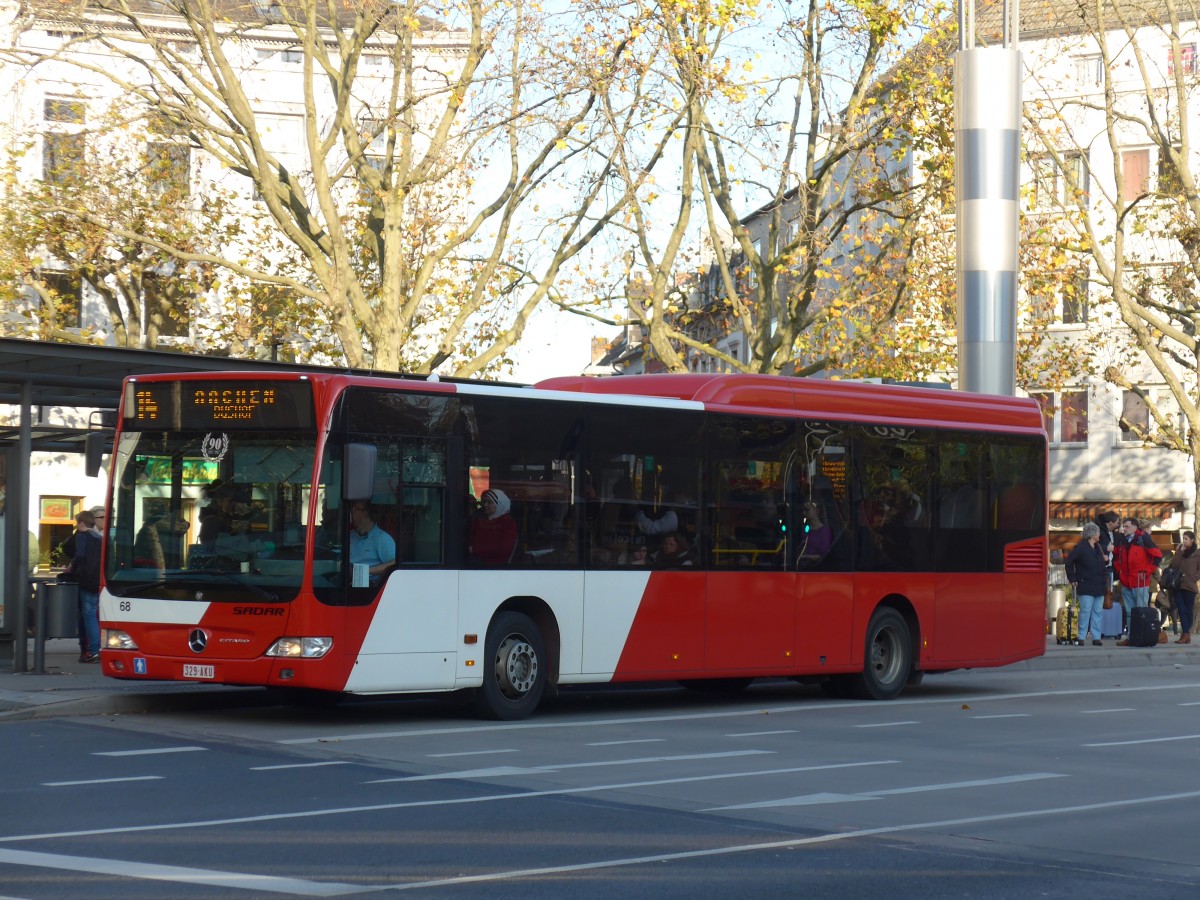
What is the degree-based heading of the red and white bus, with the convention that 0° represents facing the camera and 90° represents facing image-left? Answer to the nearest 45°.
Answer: approximately 45°

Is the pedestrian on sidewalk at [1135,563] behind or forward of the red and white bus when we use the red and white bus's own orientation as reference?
behind

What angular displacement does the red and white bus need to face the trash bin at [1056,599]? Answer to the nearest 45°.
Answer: approximately 180°

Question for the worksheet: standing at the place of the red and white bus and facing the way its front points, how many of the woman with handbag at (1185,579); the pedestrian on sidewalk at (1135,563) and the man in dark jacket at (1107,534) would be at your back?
3

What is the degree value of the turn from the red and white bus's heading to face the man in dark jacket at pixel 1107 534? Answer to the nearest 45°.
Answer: approximately 180°

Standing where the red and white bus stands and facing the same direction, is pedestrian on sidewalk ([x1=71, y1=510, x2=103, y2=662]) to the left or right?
on its right

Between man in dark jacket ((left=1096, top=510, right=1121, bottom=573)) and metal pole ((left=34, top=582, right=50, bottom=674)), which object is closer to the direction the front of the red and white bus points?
the metal pole

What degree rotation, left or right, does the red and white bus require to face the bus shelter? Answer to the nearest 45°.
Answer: approximately 45° to its right

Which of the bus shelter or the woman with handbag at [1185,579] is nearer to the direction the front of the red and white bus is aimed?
the bus shelter

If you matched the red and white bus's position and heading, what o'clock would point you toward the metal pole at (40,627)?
The metal pole is roughly at 2 o'clock from the red and white bus.
